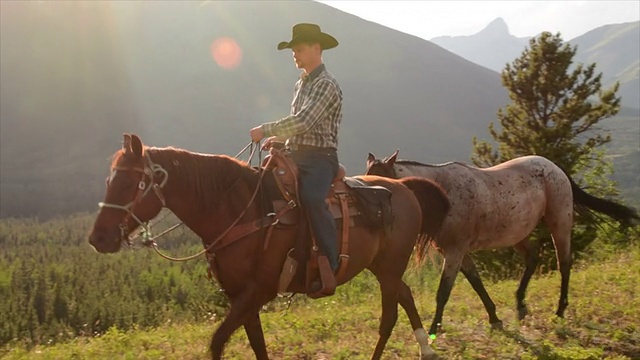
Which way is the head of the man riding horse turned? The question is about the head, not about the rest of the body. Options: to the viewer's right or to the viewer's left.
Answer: to the viewer's left

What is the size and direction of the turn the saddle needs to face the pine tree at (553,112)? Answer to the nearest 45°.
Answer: approximately 135° to its right

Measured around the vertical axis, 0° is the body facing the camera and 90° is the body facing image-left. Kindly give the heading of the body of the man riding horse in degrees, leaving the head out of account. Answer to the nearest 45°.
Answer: approximately 90°

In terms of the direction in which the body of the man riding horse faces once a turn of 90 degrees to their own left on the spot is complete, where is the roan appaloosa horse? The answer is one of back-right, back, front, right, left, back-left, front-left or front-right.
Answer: back-left

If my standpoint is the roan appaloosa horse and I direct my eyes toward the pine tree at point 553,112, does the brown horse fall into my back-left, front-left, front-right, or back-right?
back-left

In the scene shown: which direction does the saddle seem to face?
to the viewer's left

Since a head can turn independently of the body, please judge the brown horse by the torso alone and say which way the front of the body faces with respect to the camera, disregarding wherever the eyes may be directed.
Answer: to the viewer's left
